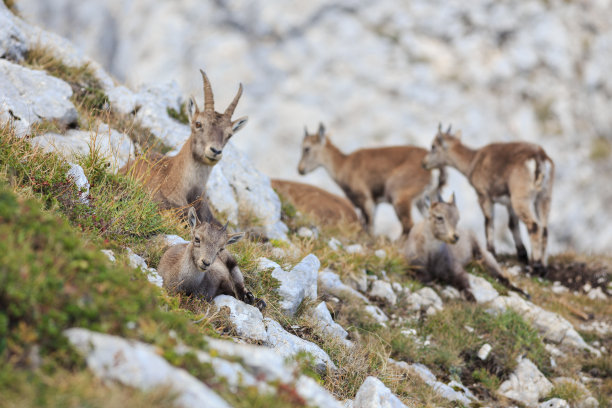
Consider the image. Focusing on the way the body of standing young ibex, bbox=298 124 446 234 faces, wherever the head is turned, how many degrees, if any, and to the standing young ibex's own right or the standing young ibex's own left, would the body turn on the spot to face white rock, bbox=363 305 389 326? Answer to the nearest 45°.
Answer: approximately 90° to the standing young ibex's own left

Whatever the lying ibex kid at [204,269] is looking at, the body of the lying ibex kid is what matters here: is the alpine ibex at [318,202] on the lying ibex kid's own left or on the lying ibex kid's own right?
on the lying ibex kid's own left

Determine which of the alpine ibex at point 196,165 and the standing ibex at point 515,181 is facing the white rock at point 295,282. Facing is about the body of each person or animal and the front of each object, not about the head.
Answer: the alpine ibex

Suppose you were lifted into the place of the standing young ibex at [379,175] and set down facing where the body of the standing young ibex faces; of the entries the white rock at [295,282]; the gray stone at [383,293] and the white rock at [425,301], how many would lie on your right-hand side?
0

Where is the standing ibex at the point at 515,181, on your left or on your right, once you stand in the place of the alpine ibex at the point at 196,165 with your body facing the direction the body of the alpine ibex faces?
on your left

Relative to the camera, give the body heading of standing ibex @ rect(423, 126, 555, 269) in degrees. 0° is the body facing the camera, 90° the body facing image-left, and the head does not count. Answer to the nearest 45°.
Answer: approximately 135°

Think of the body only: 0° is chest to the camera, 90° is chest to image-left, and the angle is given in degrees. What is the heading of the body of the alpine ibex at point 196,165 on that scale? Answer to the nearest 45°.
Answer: approximately 315°

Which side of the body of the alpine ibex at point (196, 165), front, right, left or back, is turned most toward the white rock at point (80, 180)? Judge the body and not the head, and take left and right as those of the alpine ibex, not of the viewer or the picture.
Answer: right

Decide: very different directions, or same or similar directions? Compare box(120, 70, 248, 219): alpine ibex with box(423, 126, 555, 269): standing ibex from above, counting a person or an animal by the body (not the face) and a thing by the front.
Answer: very different directions

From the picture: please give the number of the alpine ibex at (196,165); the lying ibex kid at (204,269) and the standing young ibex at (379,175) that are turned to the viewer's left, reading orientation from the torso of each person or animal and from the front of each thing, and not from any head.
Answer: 1

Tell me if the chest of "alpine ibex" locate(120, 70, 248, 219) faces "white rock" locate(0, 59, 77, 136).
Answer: no

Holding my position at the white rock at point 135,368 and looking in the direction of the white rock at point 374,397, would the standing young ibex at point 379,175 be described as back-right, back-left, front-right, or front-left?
front-left

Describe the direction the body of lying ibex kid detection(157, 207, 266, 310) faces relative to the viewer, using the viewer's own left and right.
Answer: facing the viewer and to the right of the viewer

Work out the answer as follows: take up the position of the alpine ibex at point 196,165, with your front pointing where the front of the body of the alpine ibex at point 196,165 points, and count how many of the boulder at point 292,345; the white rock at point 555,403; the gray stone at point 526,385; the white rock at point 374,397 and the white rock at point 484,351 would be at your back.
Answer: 0

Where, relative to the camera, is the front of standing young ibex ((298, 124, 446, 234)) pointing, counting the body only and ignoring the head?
to the viewer's left
